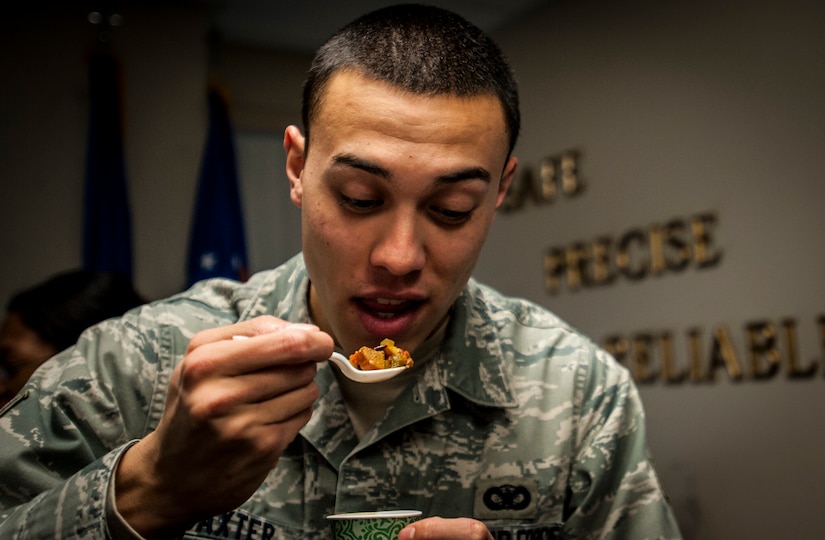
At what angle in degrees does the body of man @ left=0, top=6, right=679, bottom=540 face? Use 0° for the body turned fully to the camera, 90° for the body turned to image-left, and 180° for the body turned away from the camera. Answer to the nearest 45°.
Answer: approximately 0°

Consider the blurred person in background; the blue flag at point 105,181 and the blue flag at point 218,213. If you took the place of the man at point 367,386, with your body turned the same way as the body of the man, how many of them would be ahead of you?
0

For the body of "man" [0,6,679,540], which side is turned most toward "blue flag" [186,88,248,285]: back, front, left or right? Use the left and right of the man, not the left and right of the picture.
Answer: back

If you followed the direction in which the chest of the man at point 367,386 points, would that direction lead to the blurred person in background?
no

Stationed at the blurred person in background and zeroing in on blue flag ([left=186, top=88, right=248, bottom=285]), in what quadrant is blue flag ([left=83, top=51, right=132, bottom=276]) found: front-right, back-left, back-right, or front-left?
front-left

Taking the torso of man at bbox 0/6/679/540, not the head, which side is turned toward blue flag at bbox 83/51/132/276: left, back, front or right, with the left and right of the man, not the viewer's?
back

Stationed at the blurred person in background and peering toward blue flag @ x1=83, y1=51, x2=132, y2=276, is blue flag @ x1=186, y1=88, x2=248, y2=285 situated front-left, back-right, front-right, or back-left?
front-right

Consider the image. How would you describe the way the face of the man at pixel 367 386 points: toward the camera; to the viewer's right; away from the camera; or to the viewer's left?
toward the camera
